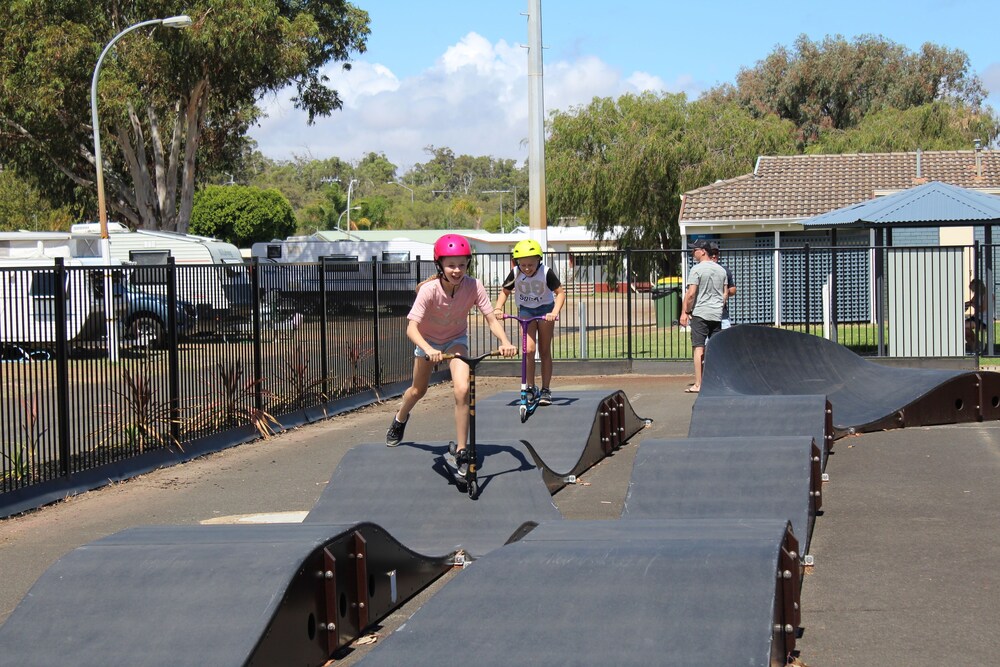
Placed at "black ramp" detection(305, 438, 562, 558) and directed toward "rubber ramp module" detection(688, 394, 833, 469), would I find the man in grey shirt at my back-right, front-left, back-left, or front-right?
front-left

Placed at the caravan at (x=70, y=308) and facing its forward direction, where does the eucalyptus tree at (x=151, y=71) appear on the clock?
The eucalyptus tree is roughly at 9 o'clock from the caravan.

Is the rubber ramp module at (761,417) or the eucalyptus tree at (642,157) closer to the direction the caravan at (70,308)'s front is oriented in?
the rubber ramp module

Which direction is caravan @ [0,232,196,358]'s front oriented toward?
to the viewer's right

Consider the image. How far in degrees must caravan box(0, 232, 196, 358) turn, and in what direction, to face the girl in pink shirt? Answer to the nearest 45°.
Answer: approximately 45° to its right

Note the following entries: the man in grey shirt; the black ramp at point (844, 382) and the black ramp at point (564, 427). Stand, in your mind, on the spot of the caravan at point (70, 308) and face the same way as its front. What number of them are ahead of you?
3

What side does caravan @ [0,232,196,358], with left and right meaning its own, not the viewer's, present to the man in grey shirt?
front

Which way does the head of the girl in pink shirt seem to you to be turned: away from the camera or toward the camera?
toward the camera

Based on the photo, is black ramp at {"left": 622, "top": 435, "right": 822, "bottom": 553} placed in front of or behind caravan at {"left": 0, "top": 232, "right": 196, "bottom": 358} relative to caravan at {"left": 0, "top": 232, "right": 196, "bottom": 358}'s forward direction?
in front

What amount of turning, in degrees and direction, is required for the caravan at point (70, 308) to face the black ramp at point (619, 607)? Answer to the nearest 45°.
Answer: approximately 90° to its right

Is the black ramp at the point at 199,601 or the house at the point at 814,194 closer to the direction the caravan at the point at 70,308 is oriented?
the house

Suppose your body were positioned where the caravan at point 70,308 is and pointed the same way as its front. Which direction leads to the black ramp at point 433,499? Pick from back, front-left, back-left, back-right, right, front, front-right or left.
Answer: front-right

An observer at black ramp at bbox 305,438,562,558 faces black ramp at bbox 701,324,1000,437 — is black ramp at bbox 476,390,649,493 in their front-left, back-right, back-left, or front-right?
front-left

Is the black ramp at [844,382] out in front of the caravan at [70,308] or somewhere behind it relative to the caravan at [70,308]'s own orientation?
in front

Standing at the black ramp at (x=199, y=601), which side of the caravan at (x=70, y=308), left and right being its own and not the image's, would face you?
right

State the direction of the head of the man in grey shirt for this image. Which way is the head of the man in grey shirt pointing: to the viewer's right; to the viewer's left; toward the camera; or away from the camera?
to the viewer's left
